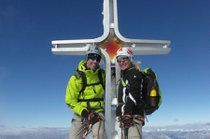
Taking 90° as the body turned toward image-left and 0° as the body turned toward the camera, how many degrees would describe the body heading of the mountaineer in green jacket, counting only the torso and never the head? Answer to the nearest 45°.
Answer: approximately 315°
